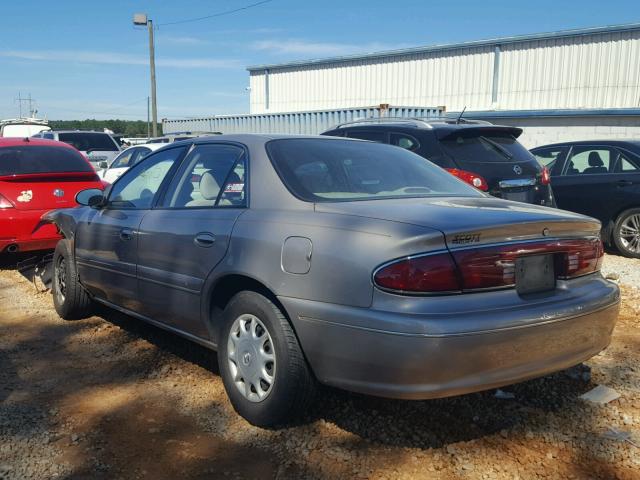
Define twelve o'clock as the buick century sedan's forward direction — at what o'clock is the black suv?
The black suv is roughly at 2 o'clock from the buick century sedan.

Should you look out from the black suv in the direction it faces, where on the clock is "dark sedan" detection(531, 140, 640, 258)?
The dark sedan is roughly at 3 o'clock from the black suv.

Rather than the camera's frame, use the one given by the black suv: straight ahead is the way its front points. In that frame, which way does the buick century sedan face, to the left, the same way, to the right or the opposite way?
the same way

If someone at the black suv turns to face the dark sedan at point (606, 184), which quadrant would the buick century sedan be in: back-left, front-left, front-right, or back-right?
back-right

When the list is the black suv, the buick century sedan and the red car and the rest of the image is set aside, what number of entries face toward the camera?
0

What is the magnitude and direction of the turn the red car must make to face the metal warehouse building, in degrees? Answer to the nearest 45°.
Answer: approximately 90° to its right

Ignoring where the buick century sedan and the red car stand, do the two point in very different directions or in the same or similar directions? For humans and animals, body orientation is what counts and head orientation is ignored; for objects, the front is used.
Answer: same or similar directions

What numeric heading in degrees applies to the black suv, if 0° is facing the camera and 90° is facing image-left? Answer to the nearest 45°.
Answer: approximately 135°

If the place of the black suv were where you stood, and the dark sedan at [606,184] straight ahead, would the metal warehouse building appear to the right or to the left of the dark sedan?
left

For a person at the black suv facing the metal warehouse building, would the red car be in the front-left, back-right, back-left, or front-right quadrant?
back-left

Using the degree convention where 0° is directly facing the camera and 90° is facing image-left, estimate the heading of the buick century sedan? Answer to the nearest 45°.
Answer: approximately 135°

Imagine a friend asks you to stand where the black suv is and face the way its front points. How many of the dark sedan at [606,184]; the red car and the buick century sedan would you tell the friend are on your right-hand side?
1

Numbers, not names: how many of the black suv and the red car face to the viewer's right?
0

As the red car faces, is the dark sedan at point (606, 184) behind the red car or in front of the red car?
behind

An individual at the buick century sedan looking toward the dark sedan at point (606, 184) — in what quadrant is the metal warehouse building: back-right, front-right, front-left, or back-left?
front-left

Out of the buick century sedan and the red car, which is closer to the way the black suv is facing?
the red car

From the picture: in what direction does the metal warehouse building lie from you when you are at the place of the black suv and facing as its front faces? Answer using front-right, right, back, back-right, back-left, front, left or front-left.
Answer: front-right
